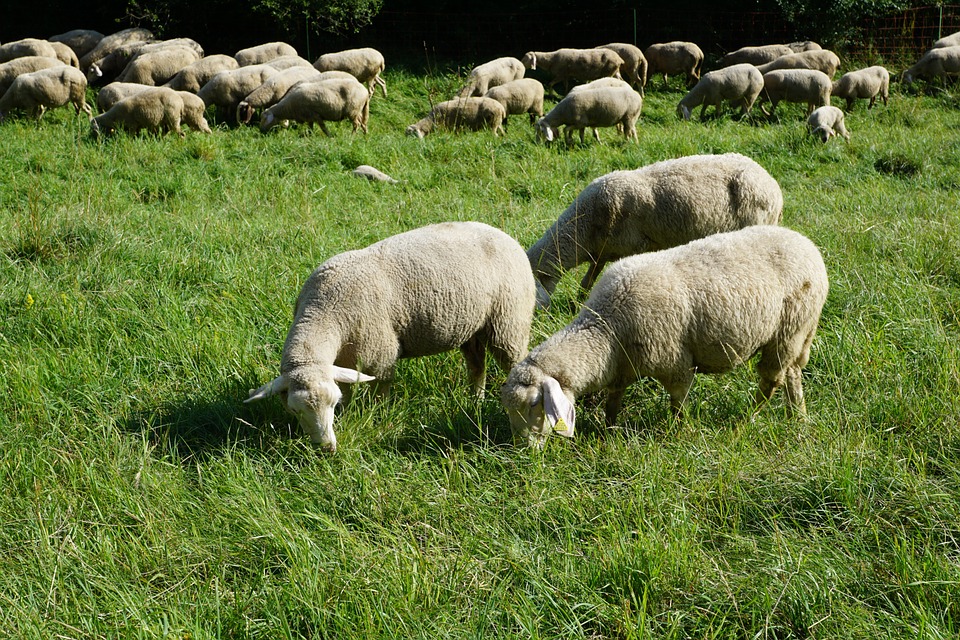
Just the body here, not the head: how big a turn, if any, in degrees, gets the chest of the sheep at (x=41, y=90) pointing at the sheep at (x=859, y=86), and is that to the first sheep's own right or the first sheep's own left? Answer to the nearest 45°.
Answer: approximately 180°

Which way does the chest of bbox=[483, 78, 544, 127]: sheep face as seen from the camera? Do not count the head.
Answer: to the viewer's left

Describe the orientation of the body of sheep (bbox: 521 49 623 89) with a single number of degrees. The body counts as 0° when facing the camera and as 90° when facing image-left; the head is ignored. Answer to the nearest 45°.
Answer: approximately 90°

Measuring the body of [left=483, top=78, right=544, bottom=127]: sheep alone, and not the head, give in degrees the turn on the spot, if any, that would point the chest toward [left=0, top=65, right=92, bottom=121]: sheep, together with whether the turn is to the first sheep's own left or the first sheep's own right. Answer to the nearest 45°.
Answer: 0° — it already faces it

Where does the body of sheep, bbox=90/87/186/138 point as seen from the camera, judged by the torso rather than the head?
to the viewer's left

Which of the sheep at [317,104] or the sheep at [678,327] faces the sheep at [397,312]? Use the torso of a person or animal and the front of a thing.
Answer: the sheep at [678,327]

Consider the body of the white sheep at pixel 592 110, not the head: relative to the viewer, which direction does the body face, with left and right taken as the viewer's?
facing to the left of the viewer

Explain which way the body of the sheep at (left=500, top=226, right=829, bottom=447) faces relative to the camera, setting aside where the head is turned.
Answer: to the viewer's left

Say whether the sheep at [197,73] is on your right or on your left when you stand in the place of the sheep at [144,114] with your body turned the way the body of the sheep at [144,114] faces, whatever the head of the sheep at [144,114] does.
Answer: on your right

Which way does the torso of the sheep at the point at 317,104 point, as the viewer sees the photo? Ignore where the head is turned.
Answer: to the viewer's left

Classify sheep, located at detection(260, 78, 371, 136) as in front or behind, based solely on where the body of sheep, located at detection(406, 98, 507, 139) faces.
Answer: in front

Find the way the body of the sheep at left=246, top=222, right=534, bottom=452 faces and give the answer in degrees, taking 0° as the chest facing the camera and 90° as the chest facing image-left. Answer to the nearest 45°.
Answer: approximately 45°

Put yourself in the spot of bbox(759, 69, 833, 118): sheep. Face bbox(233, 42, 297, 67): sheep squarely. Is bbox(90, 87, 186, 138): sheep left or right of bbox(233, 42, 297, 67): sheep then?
left

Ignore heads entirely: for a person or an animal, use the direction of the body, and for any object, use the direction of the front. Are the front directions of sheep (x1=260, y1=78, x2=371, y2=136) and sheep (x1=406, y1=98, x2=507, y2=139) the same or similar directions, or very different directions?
same or similar directions

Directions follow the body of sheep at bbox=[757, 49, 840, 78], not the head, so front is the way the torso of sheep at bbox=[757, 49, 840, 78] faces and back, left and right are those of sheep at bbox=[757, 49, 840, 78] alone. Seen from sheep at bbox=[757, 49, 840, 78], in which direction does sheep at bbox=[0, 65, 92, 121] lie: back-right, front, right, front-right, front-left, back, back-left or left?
front-left

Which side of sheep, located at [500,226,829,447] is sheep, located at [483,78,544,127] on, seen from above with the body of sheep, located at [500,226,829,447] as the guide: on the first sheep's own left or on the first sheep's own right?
on the first sheep's own right

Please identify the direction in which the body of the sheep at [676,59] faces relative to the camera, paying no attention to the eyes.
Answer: to the viewer's left

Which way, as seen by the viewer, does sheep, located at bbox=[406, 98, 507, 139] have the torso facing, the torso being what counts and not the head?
to the viewer's left
